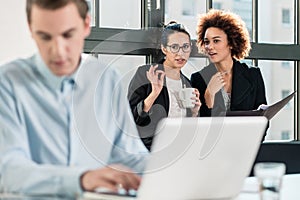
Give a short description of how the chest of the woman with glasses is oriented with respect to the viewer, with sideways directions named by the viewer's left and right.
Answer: facing the viewer and to the right of the viewer

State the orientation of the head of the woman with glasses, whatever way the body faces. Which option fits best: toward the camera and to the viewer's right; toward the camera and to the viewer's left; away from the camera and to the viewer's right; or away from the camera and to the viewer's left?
toward the camera and to the viewer's right

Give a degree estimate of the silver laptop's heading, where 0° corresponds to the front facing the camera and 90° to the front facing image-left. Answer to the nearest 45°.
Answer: approximately 135°

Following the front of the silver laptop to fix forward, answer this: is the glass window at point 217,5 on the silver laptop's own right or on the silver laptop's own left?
on the silver laptop's own right

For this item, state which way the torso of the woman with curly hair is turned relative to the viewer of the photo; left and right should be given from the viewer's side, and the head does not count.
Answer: facing the viewer and to the left of the viewer

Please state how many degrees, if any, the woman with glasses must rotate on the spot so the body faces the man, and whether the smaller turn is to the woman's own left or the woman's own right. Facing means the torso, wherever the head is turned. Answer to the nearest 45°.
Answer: approximately 45° to the woman's own right

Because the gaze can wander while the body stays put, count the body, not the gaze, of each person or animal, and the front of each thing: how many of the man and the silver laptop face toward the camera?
1

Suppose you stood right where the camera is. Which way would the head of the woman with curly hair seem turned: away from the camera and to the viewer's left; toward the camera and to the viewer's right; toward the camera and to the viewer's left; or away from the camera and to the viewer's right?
toward the camera and to the viewer's left
